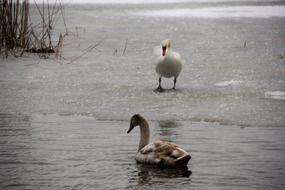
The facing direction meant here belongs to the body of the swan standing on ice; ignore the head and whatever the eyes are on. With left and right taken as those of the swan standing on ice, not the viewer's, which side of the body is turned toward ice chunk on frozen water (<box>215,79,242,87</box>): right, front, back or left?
left

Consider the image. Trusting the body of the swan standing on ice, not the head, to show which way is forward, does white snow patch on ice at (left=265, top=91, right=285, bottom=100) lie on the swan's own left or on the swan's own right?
on the swan's own left

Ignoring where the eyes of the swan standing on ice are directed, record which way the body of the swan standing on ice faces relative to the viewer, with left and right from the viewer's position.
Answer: facing the viewer

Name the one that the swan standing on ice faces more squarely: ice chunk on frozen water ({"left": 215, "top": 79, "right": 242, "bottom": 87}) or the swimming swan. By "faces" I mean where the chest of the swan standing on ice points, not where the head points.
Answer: the swimming swan

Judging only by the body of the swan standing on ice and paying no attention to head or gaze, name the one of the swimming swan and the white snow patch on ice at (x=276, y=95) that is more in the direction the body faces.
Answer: the swimming swan

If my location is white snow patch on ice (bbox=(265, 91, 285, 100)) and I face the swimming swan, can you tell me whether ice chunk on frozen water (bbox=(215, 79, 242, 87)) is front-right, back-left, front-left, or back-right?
back-right

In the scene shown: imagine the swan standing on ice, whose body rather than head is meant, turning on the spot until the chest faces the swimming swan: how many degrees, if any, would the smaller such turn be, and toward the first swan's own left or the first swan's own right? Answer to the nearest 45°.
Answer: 0° — it already faces it

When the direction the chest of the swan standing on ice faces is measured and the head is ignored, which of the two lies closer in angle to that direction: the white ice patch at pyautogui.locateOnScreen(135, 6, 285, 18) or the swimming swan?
the swimming swan

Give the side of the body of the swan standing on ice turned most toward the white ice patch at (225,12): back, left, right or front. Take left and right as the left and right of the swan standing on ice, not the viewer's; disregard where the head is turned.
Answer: back
